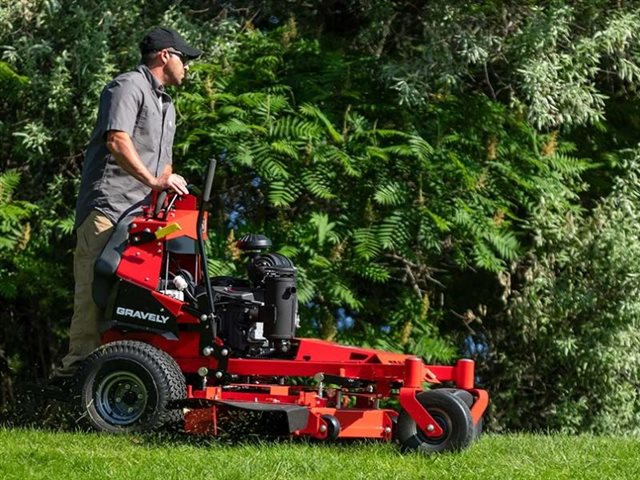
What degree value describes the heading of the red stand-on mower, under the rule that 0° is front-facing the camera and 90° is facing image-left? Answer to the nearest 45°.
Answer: approximately 270°

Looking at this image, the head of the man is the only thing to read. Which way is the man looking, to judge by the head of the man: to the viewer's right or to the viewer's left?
to the viewer's right

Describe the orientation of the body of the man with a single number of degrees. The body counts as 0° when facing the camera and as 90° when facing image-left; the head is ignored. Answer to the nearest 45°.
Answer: approximately 270°
